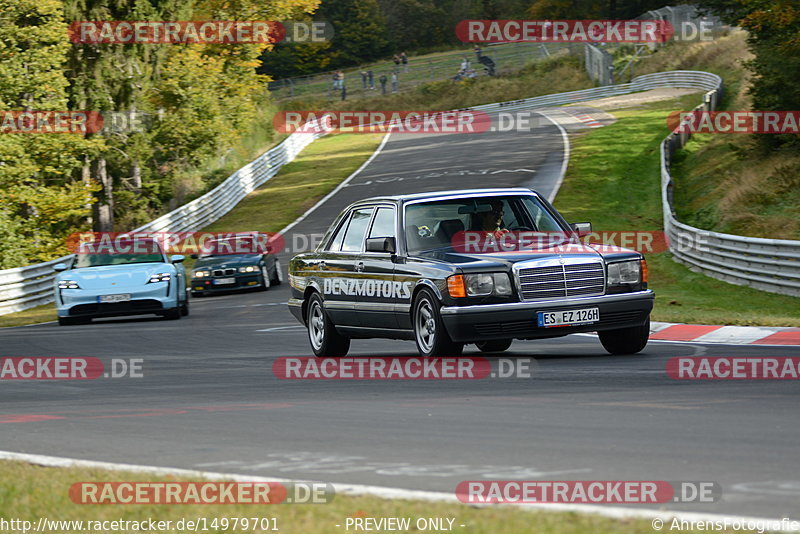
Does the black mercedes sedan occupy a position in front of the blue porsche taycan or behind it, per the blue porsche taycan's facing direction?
in front

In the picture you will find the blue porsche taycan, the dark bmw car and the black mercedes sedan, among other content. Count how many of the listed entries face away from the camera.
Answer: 0

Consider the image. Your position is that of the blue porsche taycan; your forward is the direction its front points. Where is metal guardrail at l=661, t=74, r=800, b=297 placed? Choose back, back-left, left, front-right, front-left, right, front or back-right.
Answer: left

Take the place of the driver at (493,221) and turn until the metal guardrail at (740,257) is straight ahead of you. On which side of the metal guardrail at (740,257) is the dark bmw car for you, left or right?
left

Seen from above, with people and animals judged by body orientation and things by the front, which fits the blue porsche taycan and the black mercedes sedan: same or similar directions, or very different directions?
same or similar directions

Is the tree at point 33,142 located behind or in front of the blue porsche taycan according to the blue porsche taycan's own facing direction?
behind

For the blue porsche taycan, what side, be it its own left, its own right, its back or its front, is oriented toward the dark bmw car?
back

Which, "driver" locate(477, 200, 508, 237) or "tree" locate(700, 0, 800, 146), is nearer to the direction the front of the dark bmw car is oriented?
the driver

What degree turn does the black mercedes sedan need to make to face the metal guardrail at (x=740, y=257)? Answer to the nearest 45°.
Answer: approximately 90° to its left

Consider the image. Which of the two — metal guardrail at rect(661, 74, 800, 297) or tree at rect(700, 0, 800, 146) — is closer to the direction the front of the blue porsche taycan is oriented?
the metal guardrail

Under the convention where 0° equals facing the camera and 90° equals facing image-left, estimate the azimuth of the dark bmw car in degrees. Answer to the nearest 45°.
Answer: approximately 45°

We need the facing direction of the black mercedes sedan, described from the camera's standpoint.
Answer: facing the viewer and to the right of the viewer

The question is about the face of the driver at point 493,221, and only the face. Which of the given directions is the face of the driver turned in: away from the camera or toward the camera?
toward the camera

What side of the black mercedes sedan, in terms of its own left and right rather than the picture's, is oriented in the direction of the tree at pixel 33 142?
back

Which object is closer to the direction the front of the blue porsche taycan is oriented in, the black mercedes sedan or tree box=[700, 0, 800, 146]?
the black mercedes sedan

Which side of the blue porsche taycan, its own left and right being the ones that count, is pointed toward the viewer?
front

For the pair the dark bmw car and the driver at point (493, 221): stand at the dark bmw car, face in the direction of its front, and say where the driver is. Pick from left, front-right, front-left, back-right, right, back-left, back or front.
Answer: front-left
